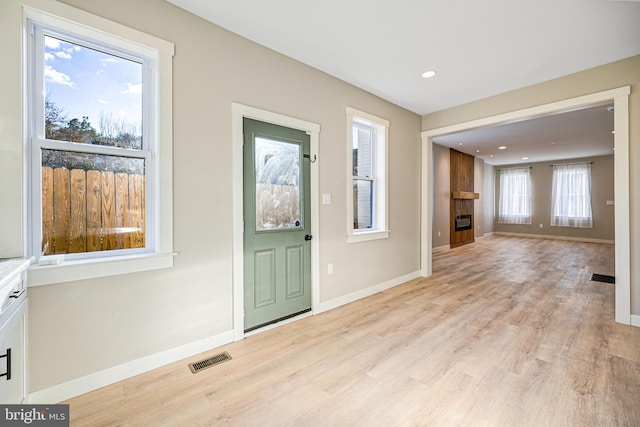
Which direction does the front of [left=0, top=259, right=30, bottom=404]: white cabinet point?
to the viewer's right
